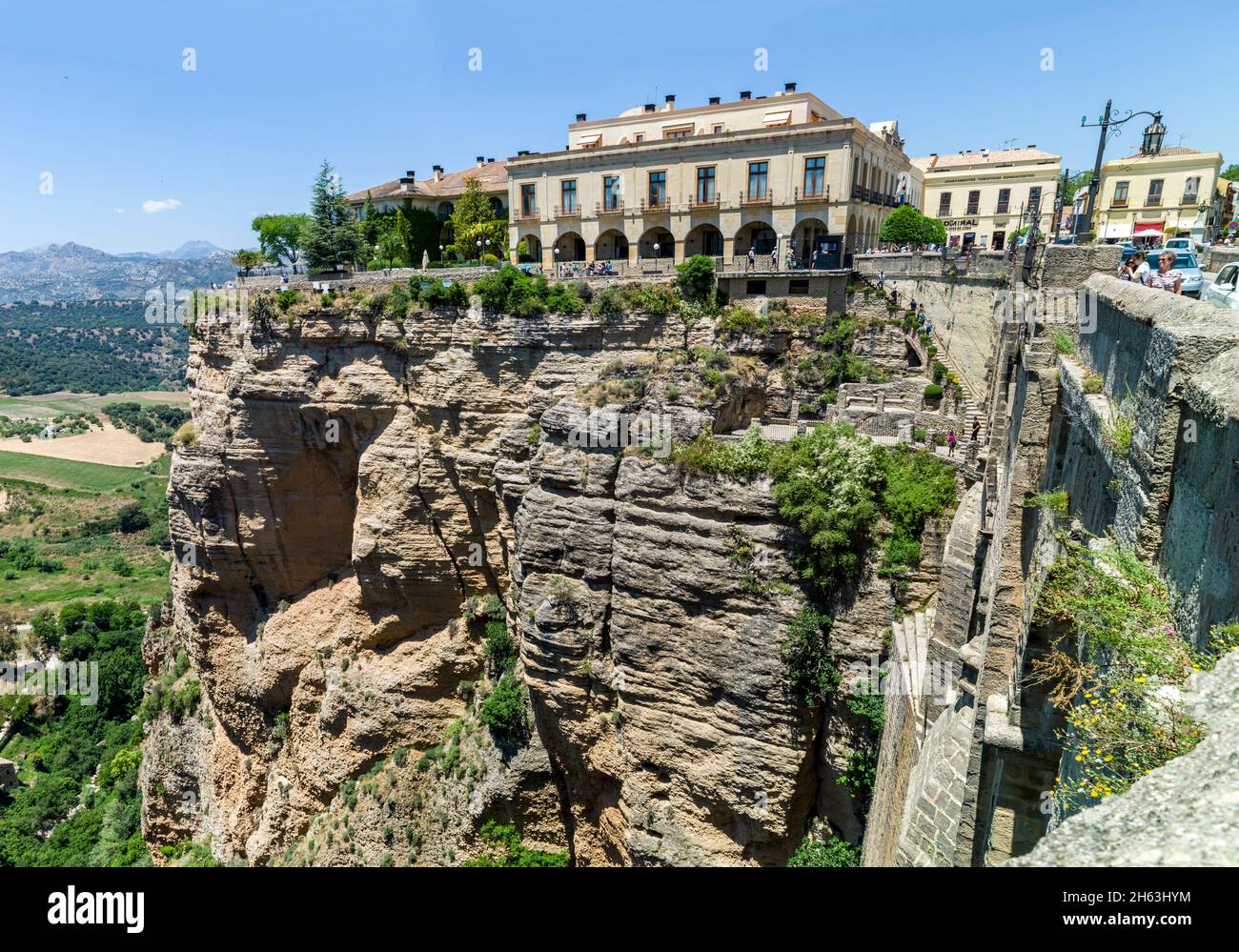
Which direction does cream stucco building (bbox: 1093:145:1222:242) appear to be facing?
toward the camera

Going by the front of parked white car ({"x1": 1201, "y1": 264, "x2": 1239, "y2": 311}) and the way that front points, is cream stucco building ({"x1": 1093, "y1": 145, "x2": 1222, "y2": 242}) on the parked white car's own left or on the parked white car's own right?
on the parked white car's own right

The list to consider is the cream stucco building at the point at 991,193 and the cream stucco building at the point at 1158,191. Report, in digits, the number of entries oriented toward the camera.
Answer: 2

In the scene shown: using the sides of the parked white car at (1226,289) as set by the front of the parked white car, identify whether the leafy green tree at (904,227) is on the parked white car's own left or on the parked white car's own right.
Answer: on the parked white car's own right

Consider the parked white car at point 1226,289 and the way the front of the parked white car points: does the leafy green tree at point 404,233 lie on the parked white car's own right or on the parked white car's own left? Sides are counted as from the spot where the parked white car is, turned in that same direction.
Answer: on the parked white car's own right

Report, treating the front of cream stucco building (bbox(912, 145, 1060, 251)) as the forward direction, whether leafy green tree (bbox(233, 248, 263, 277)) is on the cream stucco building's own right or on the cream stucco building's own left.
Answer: on the cream stucco building's own right

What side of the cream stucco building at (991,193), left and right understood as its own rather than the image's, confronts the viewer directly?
front

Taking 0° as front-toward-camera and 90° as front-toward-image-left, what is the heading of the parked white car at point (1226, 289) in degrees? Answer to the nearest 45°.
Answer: approximately 45°

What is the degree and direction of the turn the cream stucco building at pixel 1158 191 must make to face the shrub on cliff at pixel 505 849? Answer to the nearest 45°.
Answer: approximately 45° to its right

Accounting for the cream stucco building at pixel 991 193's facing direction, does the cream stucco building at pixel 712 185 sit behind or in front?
in front
